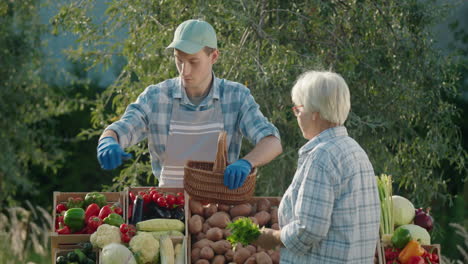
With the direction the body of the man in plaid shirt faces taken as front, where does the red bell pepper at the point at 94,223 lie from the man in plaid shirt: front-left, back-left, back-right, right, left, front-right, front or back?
front-right

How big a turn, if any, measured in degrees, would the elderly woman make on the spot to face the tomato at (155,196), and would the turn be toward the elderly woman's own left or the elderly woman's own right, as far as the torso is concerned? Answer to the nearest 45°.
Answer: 0° — they already face it

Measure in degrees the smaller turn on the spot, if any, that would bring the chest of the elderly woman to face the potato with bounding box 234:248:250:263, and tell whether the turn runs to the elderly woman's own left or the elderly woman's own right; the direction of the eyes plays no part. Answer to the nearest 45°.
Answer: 0° — they already face it

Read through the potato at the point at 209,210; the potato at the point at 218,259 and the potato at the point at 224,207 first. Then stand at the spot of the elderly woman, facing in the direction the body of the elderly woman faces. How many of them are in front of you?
3

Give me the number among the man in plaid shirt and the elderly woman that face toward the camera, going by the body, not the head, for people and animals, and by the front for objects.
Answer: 1

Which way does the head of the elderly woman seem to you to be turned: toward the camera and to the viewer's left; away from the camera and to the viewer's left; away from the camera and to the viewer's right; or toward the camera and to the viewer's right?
away from the camera and to the viewer's left

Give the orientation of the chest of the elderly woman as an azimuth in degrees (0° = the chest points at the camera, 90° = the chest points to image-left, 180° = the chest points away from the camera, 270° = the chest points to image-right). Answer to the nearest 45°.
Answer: approximately 135°
